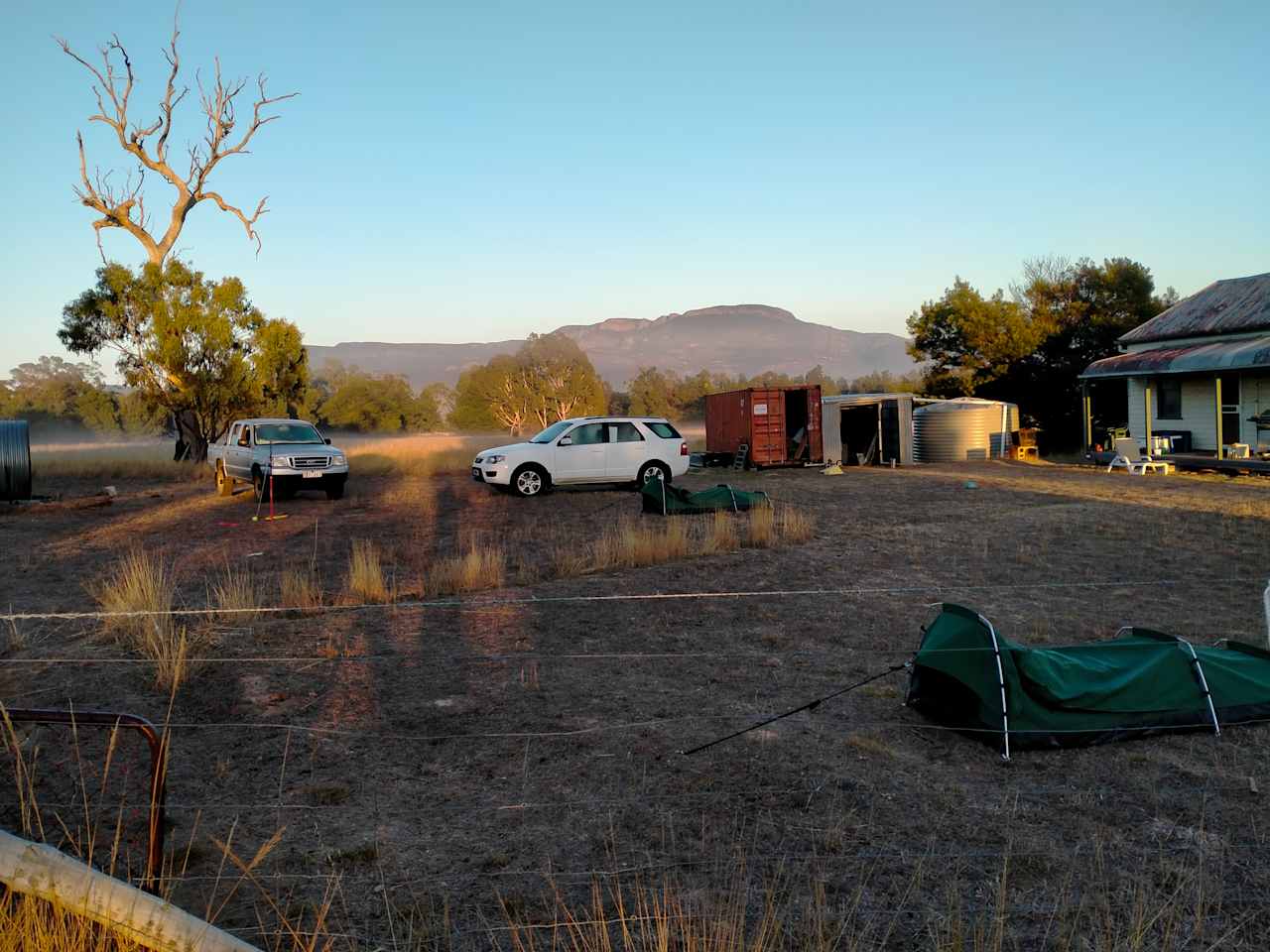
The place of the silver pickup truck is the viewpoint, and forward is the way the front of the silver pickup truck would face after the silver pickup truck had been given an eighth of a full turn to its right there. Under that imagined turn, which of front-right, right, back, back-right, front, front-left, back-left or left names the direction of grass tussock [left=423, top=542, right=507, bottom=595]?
front

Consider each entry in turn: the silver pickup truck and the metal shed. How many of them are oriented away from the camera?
0

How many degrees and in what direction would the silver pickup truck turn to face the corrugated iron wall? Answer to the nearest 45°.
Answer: approximately 135° to its right

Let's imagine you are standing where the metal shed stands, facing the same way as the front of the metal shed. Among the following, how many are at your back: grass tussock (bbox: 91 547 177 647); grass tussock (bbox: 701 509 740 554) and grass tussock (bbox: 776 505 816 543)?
0

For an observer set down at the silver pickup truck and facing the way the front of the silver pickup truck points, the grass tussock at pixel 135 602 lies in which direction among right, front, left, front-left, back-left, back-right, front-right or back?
front-right

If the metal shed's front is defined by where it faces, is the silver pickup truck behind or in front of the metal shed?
in front

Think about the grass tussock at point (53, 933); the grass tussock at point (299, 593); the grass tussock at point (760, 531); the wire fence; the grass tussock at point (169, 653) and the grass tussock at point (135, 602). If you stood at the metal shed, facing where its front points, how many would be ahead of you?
6

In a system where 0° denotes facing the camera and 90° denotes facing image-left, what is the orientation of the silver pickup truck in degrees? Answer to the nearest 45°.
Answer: approximately 315°

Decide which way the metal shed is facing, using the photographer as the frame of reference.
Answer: facing the viewer

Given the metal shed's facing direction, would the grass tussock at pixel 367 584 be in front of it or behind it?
in front

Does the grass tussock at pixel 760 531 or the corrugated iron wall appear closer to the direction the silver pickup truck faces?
the grass tussock

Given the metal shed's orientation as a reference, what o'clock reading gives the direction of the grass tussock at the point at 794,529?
The grass tussock is roughly at 12 o'clock from the metal shed.
